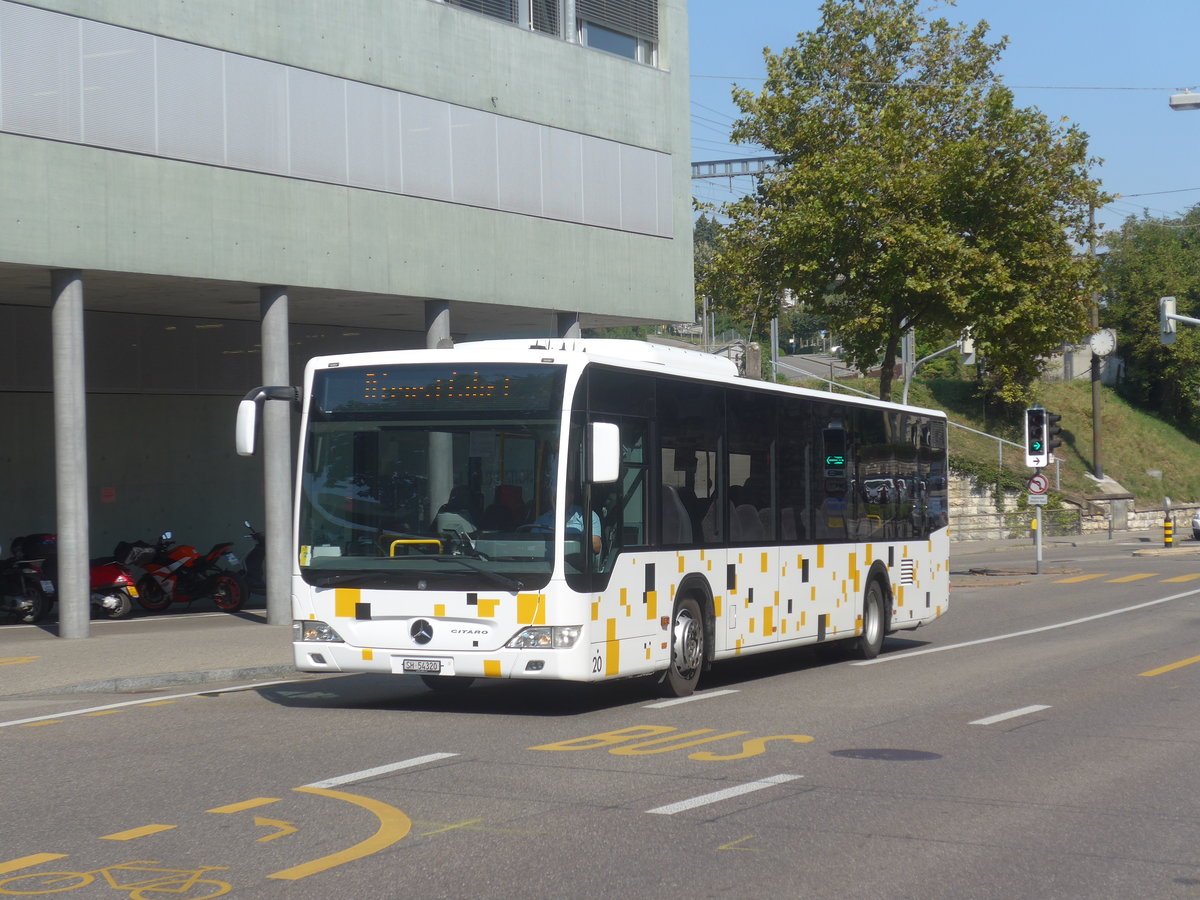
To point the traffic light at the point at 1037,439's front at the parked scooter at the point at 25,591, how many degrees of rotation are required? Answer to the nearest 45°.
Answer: approximately 45° to its right

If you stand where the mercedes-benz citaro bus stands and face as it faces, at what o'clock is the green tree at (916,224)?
The green tree is roughly at 5 o'clock from the mercedes-benz citaro bus.

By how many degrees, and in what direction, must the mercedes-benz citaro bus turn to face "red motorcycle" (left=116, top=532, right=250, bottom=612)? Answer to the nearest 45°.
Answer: approximately 90° to its right

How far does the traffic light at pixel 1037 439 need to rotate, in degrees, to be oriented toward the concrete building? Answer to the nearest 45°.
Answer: approximately 45° to its right

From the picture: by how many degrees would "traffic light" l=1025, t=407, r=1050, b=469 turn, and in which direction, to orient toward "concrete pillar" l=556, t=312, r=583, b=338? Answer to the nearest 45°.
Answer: approximately 45° to its right

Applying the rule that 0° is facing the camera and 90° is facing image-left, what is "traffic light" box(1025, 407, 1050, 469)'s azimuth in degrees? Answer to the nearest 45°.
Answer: approximately 0°

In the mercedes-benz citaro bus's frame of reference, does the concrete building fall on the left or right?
on its right

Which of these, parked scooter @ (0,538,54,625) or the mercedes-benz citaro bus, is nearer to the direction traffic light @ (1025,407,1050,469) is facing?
the mercedes-benz citaro bus
